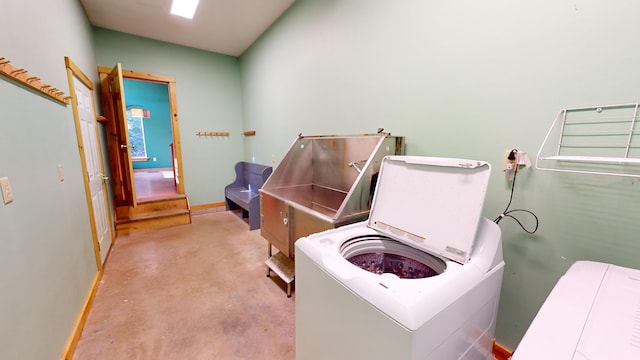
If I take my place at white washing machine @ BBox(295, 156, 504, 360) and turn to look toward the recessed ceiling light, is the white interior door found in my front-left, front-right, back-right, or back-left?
front-left

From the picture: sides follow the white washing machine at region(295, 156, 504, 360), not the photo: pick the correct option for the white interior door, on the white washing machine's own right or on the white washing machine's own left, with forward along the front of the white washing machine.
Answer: on the white washing machine's own right

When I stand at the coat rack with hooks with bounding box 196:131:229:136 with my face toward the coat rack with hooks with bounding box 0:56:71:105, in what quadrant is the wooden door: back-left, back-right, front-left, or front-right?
front-right

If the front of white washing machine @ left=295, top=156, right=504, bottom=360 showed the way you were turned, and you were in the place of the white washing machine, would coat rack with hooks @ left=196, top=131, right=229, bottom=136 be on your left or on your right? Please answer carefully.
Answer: on your right

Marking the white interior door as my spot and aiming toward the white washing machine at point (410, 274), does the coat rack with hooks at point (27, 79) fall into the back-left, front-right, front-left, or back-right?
front-right

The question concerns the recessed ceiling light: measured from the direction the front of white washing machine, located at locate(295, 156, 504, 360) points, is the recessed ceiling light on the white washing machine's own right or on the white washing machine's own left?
on the white washing machine's own right

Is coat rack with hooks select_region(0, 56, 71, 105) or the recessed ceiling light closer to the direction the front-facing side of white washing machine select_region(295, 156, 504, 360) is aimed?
the coat rack with hooks

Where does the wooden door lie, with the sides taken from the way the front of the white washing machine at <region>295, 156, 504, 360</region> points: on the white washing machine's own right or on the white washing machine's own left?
on the white washing machine's own right

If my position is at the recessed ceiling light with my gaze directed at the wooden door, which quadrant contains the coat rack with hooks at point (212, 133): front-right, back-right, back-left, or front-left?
front-right

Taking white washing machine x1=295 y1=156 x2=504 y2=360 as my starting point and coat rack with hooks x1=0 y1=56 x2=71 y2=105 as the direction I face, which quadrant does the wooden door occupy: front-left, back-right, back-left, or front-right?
front-right

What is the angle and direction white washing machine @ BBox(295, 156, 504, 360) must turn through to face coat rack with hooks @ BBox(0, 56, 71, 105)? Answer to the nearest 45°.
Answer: approximately 45° to its right

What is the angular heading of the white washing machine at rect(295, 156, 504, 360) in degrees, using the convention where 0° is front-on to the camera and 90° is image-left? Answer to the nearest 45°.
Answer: approximately 45°

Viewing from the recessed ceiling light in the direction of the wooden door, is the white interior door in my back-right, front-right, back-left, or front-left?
front-left
